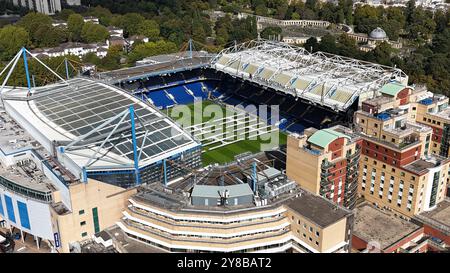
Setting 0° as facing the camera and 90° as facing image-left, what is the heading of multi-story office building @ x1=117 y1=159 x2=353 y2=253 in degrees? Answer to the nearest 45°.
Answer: approximately 0°
